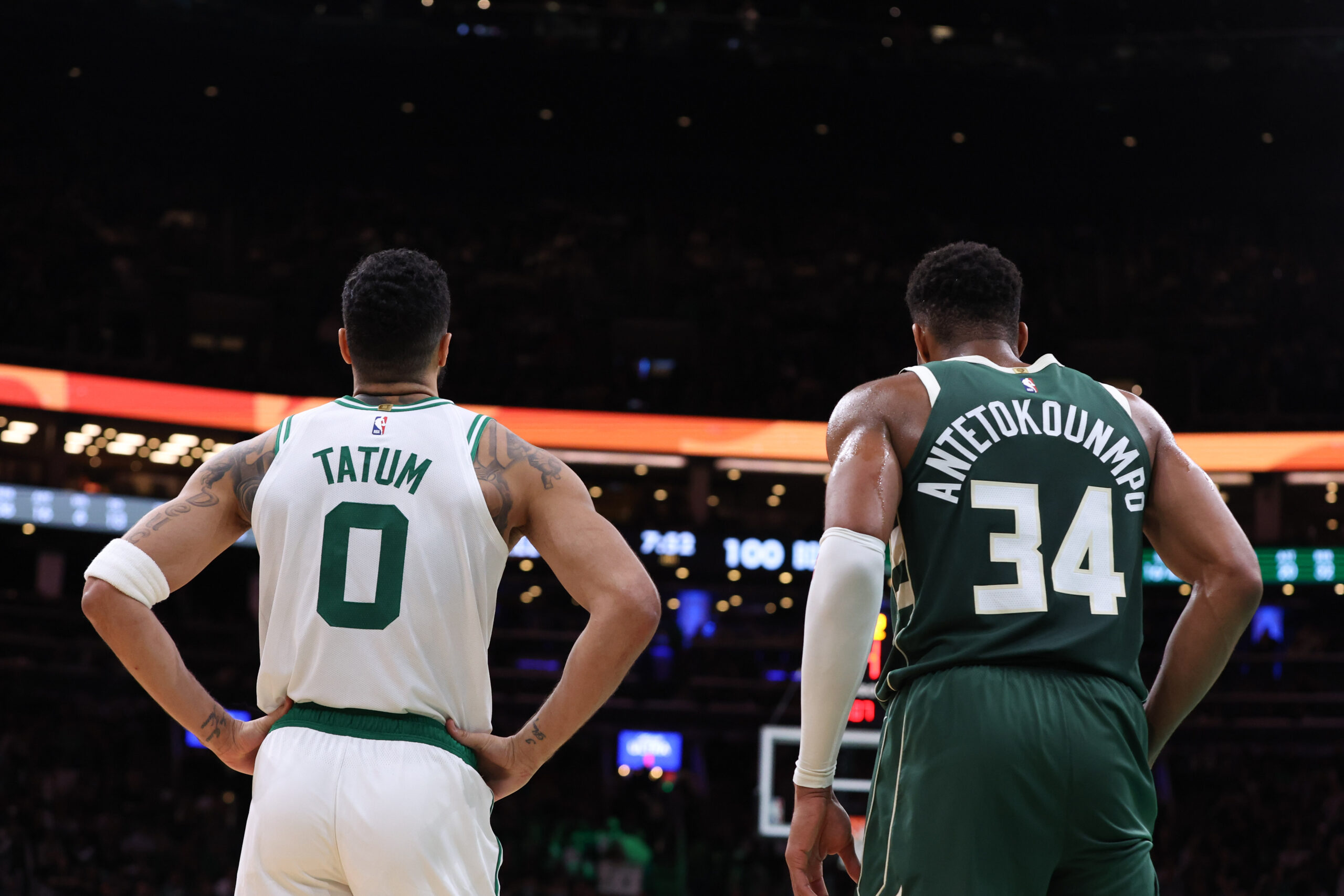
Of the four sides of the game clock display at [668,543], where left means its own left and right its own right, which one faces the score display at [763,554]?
left

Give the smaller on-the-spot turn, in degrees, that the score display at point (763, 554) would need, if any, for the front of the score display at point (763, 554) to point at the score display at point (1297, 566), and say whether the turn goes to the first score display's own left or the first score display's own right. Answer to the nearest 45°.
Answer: approximately 90° to the first score display's own left

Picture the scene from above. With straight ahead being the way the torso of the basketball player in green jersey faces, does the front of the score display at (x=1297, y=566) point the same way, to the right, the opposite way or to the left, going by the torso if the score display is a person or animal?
the opposite way

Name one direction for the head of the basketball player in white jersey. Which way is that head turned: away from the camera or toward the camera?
away from the camera

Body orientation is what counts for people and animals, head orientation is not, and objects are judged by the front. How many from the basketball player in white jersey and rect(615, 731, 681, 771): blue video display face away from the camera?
1

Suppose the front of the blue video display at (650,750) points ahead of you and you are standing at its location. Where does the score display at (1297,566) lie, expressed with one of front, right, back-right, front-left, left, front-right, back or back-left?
left

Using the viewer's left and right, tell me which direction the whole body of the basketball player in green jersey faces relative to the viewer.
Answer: facing away from the viewer

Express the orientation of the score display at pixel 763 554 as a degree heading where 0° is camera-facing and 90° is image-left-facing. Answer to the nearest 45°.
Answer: approximately 0°

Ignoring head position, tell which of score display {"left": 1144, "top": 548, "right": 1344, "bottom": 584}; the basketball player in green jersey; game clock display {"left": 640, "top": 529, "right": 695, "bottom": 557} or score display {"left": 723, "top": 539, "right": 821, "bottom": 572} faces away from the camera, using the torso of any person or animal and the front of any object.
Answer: the basketball player in green jersey

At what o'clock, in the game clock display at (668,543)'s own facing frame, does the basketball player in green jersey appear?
The basketball player in green jersey is roughly at 12 o'clock from the game clock display.

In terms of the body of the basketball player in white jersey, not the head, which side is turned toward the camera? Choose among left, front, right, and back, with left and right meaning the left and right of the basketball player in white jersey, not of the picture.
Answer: back

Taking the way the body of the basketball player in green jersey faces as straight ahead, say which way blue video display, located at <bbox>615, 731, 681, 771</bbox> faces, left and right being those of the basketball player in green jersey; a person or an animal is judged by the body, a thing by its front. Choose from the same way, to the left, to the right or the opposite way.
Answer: the opposite way

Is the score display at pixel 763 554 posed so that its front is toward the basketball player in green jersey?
yes
